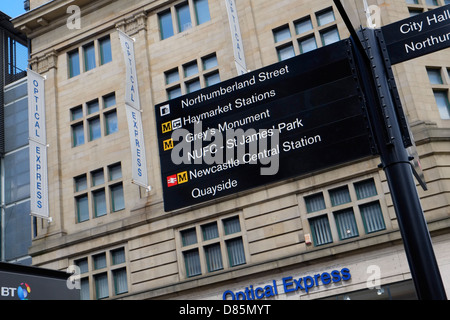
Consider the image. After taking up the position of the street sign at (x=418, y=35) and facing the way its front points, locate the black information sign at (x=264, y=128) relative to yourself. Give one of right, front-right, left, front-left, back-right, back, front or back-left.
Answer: right

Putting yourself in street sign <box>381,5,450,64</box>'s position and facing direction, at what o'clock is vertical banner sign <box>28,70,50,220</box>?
The vertical banner sign is roughly at 4 o'clock from the street sign.

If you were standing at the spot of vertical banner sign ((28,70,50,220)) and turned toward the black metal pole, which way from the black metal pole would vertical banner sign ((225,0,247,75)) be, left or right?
left

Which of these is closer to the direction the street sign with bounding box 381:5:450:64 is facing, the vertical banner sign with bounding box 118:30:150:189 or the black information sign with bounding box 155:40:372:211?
the black information sign

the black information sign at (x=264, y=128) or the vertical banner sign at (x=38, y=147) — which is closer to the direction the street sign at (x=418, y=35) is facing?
the black information sign

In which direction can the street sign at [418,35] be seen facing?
toward the camera

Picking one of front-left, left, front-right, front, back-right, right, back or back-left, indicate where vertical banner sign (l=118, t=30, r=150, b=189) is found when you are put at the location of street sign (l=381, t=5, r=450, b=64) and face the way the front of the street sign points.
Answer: back-right

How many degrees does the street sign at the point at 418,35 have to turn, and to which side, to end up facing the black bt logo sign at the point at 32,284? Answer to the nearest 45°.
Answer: approximately 90° to its right
